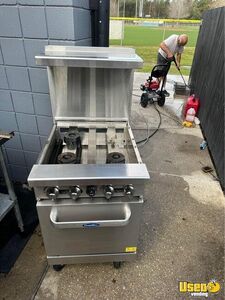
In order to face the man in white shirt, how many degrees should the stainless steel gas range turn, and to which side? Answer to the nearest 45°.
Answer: approximately 135° to its left

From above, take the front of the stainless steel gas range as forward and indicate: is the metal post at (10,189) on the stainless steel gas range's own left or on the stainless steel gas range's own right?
on the stainless steel gas range's own right

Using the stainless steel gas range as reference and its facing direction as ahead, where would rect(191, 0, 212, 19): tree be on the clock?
The tree is roughly at 7 o'clock from the stainless steel gas range.

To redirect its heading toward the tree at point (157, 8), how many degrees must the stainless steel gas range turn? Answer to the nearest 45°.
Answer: approximately 180°

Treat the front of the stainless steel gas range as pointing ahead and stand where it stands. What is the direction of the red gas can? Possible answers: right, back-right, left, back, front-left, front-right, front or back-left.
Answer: back-left

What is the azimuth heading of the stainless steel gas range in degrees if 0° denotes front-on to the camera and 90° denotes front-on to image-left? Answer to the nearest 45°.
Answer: approximately 0°

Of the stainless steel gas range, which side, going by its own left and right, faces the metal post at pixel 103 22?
back
